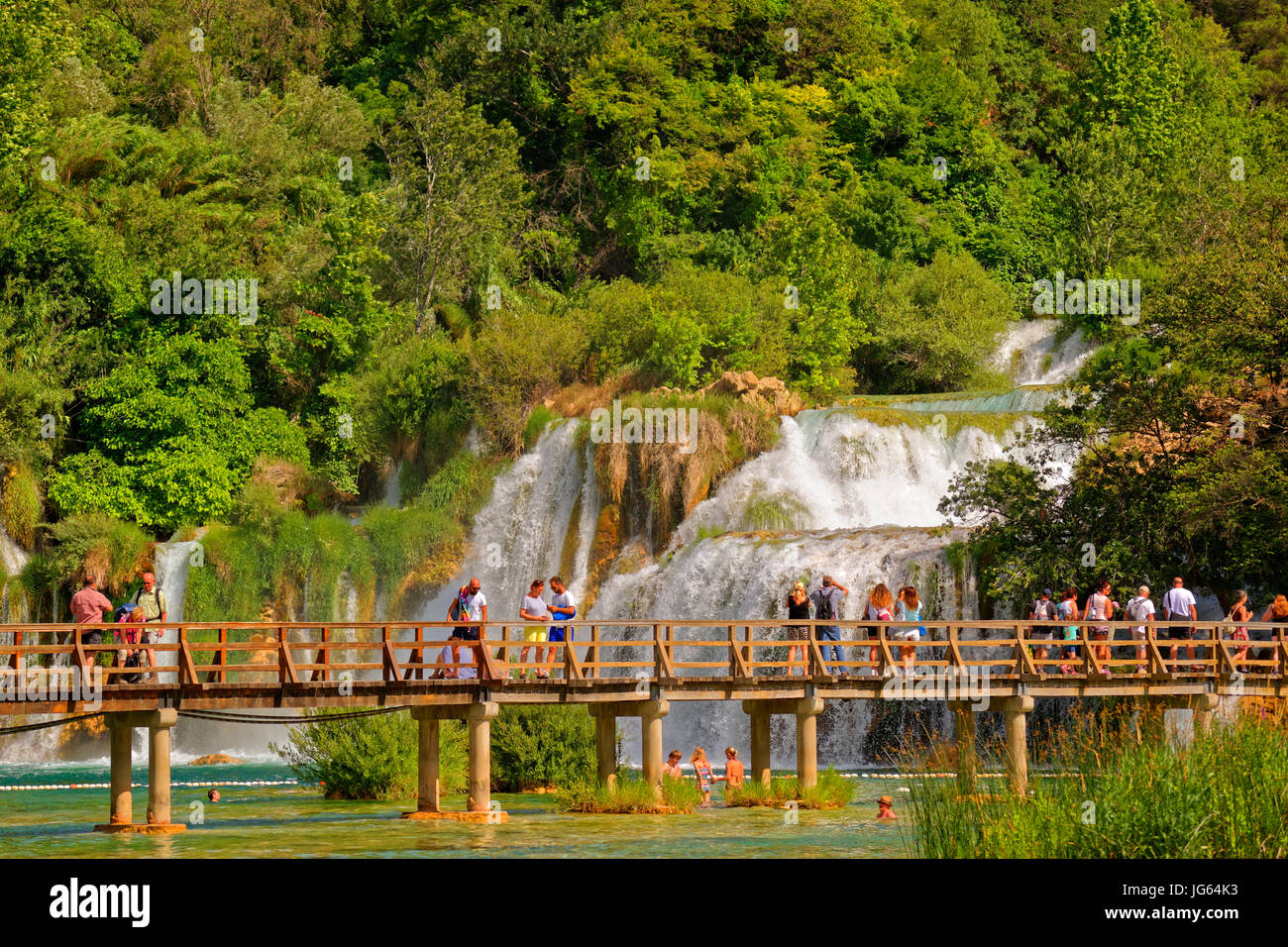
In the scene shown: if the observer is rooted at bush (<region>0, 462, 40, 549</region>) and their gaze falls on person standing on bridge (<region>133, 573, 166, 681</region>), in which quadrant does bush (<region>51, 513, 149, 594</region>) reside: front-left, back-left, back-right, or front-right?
front-left

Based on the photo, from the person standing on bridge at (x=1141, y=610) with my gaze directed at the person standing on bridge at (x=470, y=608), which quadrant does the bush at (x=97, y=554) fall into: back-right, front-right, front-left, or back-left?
front-right

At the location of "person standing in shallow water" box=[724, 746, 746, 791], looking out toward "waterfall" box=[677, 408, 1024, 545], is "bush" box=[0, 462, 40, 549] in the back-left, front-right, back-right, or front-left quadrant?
front-left

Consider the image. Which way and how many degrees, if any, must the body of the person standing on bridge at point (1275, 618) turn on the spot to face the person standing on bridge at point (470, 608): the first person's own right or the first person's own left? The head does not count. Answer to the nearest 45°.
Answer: approximately 45° to the first person's own left
